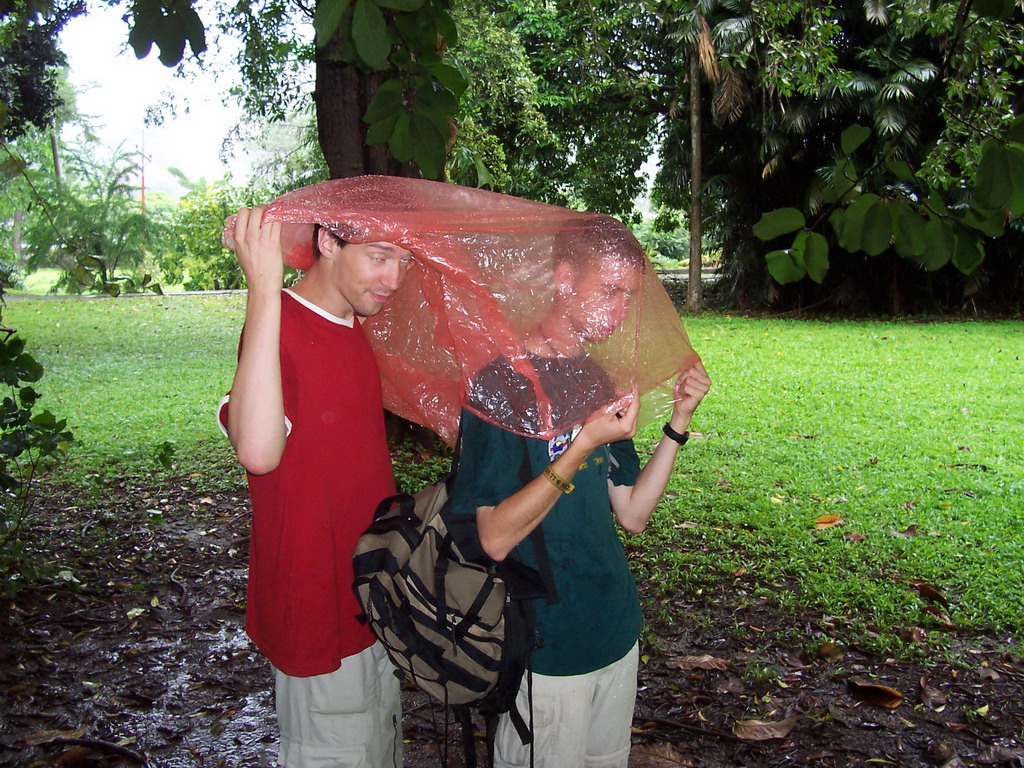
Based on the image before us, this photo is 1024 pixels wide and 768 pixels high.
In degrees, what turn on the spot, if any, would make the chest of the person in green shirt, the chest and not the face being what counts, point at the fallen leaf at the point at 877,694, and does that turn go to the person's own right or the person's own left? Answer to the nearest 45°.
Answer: approximately 90° to the person's own left

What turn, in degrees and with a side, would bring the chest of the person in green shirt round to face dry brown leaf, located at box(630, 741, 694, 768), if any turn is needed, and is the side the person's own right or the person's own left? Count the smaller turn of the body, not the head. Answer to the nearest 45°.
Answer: approximately 135° to the person's own left

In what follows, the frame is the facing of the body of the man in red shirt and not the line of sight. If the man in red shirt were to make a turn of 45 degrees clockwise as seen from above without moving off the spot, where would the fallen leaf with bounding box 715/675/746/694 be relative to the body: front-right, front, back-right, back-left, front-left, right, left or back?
back-left

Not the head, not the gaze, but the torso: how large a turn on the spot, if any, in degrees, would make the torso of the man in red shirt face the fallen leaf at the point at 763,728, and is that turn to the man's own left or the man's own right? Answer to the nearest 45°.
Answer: approximately 90° to the man's own left

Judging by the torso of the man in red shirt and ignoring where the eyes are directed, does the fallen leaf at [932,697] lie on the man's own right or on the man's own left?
on the man's own left

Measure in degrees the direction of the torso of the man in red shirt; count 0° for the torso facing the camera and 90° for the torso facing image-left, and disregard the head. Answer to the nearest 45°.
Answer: approximately 315°

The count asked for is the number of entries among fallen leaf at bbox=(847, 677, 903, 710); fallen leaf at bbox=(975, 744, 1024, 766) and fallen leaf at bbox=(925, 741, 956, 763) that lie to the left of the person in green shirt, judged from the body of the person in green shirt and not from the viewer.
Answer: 3

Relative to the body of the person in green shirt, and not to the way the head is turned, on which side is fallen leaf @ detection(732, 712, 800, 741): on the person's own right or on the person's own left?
on the person's own left
